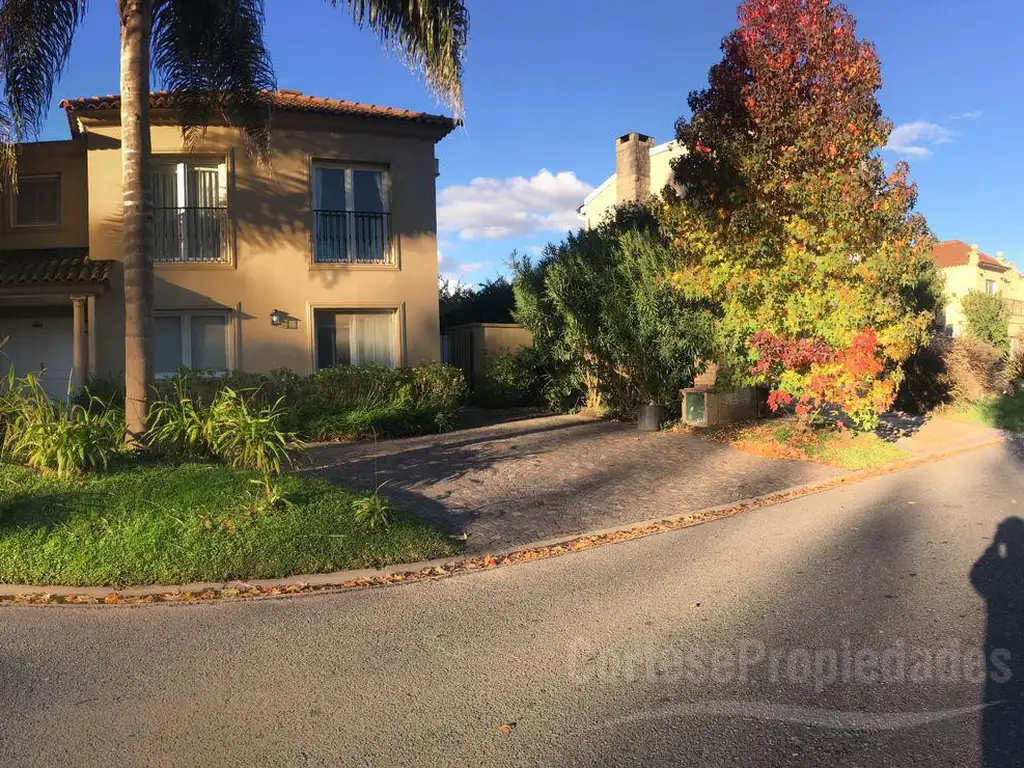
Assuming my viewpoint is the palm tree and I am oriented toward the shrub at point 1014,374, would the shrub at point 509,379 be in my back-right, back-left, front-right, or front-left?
front-left

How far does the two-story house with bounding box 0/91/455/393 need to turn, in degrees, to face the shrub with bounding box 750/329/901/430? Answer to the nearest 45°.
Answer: approximately 45° to its left

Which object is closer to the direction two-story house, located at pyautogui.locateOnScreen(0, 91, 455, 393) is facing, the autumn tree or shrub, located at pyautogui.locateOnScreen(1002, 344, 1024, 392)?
the autumn tree

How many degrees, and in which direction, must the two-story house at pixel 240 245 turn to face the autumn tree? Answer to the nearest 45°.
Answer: approximately 45° to its left

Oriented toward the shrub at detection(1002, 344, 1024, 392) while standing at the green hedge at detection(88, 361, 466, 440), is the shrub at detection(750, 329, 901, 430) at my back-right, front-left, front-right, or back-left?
front-right

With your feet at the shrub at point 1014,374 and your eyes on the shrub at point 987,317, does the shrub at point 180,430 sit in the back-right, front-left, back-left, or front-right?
back-left

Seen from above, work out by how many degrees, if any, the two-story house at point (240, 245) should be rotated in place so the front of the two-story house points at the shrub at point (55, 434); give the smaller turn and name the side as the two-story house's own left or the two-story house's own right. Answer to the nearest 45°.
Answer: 0° — it already faces it

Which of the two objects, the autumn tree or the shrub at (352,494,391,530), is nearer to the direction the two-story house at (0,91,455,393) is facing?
the shrub

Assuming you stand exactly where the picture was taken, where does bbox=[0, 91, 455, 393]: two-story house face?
facing the viewer

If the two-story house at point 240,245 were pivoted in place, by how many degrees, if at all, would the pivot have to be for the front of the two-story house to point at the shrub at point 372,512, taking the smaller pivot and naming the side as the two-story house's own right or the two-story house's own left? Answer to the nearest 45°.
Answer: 0° — it already faces it

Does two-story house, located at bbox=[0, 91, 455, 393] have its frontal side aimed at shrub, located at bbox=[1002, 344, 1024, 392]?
no

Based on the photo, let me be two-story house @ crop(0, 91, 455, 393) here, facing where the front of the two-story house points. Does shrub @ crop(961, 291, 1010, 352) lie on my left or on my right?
on my left

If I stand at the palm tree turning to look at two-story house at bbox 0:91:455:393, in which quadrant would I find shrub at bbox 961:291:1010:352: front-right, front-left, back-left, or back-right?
front-right

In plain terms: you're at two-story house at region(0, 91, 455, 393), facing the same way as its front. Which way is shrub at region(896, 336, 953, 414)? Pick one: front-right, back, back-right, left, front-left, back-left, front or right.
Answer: left

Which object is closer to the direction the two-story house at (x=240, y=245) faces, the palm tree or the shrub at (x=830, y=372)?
the palm tree

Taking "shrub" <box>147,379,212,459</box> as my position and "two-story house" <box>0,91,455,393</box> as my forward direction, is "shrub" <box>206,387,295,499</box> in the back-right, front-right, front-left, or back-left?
back-right

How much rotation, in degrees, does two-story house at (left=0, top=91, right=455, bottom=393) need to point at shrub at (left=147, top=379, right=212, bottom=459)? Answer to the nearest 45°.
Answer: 0° — it already faces it

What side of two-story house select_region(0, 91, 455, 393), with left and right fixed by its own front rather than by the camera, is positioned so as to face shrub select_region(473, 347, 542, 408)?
left
